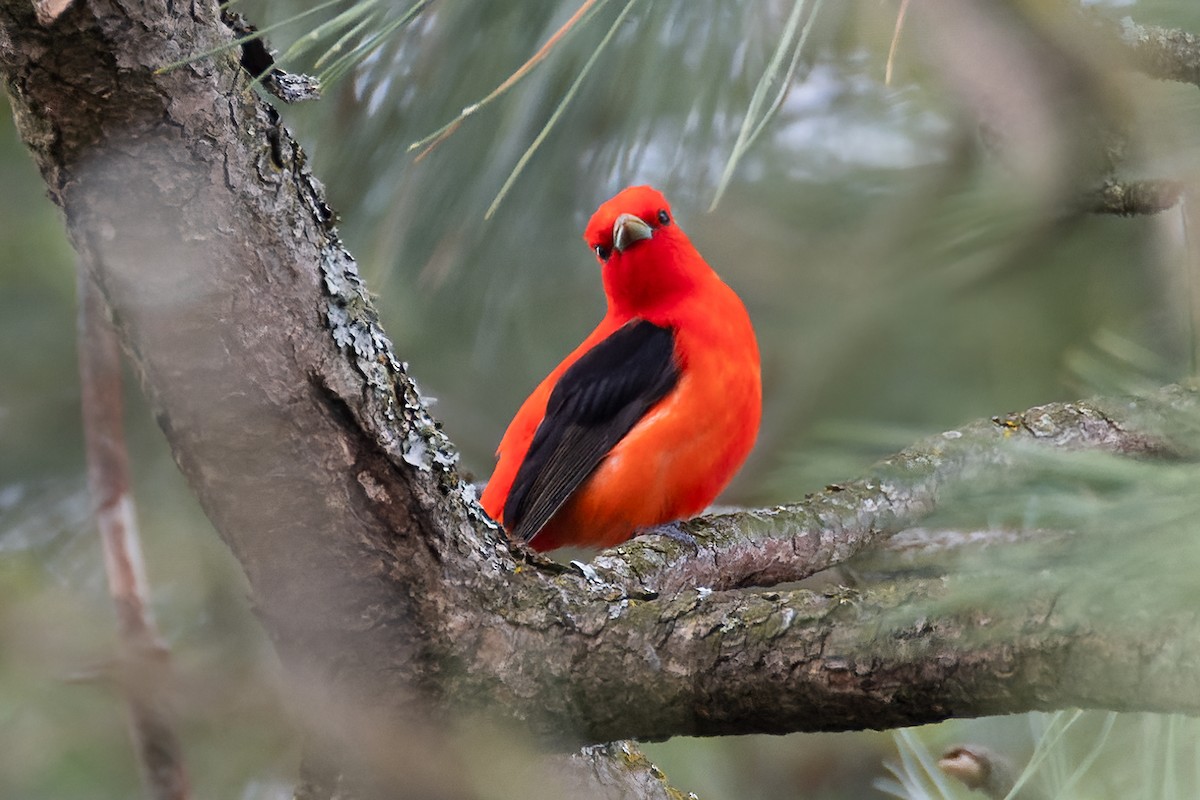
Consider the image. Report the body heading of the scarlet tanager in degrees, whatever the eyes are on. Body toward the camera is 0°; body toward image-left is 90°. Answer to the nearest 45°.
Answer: approximately 315°

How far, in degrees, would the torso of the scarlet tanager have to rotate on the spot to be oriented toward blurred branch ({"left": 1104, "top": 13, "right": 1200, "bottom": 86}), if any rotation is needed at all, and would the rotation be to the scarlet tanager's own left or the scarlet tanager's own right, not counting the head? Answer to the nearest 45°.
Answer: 0° — it already faces it

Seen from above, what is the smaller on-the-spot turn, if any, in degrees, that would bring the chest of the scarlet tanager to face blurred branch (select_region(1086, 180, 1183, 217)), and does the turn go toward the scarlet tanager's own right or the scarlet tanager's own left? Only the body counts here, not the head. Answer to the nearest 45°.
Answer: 0° — it already faces it
